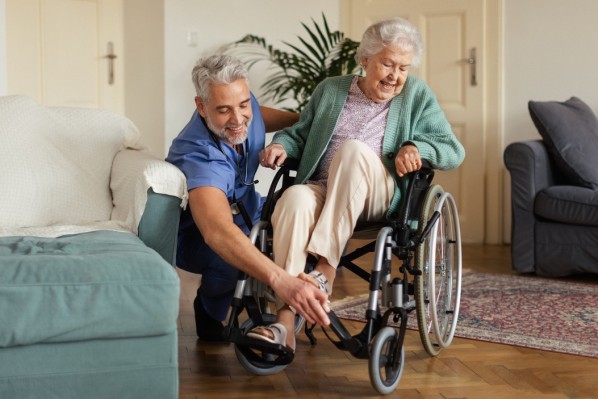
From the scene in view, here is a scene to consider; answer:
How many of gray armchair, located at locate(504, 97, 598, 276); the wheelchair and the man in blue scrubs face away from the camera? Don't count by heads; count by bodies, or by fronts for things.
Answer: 0

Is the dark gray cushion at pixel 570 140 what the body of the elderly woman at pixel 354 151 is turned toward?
no

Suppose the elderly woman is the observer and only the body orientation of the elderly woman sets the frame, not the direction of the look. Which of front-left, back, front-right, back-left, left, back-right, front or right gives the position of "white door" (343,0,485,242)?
back-right

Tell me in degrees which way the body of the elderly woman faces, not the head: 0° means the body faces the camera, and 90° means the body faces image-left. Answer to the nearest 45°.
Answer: approximately 45°

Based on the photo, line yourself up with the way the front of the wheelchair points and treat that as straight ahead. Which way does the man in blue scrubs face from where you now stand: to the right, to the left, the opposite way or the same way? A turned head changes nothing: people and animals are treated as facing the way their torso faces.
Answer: to the left

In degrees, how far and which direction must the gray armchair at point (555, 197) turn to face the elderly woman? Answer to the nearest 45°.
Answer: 0° — it already faces them

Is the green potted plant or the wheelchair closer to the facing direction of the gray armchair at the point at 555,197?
the wheelchair

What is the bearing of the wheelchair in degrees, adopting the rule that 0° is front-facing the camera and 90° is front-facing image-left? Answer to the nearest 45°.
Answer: approximately 45°

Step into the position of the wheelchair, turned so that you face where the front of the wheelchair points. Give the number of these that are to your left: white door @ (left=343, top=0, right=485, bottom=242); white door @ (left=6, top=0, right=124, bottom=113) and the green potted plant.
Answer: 0

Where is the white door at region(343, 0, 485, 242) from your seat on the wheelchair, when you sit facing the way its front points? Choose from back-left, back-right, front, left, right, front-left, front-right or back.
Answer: back-right

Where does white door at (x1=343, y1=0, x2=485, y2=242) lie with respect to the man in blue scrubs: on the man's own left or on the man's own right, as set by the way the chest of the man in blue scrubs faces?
on the man's own left

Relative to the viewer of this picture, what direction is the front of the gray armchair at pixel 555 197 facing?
facing the viewer

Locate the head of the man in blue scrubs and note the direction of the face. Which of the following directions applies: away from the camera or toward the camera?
toward the camera

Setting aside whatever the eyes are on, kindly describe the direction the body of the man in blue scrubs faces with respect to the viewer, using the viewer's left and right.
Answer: facing the viewer and to the right of the viewer

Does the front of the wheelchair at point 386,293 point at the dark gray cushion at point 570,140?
no

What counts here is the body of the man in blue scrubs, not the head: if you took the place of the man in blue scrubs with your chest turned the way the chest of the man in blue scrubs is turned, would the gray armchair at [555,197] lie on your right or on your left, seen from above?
on your left
